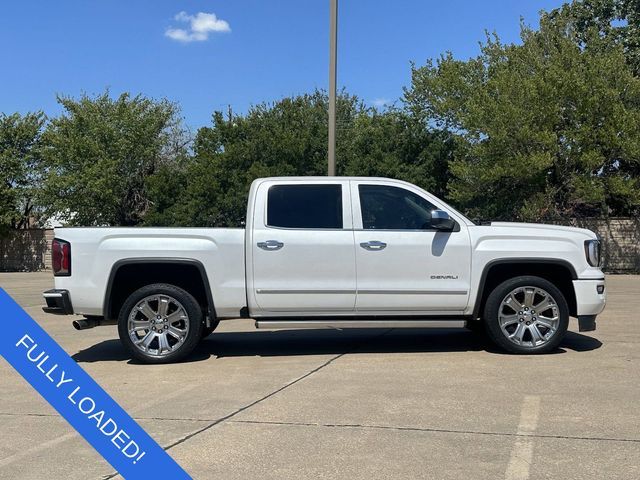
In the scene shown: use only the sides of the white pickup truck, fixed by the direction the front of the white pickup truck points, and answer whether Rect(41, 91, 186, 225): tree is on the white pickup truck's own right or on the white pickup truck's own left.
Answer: on the white pickup truck's own left

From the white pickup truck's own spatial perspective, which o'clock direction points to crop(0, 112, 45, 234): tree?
The tree is roughly at 8 o'clock from the white pickup truck.

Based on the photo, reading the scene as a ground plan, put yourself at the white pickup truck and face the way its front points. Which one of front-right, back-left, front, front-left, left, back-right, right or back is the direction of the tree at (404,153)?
left

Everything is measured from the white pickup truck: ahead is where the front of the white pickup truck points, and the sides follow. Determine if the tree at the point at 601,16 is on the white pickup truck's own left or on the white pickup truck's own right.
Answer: on the white pickup truck's own left

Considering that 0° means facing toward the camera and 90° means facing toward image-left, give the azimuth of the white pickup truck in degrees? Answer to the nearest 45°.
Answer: approximately 270°

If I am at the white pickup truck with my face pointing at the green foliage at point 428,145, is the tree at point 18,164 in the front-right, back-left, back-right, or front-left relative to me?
front-left

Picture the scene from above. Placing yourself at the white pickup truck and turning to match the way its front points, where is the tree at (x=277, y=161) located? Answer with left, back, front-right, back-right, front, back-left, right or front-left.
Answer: left

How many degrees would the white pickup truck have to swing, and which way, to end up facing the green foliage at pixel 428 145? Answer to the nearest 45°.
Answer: approximately 90° to its left
